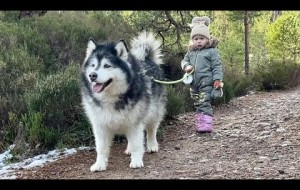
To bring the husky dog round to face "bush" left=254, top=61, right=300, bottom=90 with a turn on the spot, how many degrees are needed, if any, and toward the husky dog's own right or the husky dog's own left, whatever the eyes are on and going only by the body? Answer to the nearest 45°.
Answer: approximately 180°

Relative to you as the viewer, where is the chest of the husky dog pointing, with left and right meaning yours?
facing the viewer and to the left of the viewer

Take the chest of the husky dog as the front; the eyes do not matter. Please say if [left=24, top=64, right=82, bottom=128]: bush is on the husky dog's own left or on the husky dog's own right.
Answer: on the husky dog's own right
